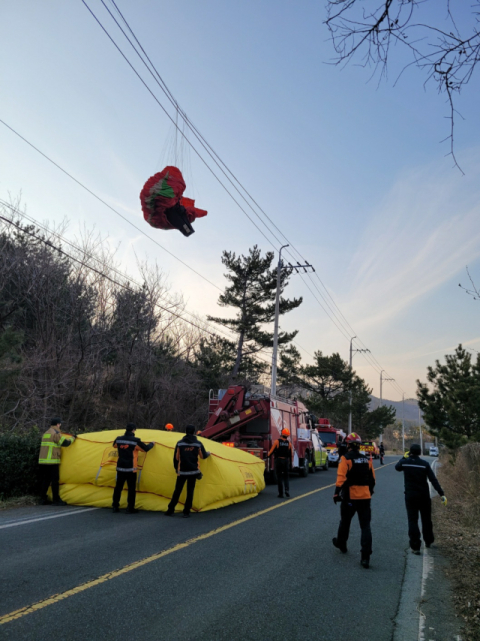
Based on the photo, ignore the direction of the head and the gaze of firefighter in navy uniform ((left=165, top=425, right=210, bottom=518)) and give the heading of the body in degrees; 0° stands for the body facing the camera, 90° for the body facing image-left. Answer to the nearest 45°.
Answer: approximately 180°

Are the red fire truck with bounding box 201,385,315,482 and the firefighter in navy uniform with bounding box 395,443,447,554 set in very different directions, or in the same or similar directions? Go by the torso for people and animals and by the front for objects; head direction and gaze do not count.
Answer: same or similar directions

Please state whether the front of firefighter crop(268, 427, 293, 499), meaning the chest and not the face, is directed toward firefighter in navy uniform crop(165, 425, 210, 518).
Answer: no

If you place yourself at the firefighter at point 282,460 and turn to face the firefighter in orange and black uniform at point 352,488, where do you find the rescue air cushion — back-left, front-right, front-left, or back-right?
front-right

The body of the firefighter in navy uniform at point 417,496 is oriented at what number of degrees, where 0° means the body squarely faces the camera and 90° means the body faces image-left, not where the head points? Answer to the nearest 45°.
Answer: approximately 180°

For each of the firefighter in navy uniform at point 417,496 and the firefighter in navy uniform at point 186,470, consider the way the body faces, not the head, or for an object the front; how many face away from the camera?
2

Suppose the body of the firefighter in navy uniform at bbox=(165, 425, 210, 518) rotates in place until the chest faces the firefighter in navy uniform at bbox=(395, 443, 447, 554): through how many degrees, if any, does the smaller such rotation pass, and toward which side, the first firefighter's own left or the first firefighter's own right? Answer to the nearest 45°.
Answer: approximately 135° to the first firefighter's own right

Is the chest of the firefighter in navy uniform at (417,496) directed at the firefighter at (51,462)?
no

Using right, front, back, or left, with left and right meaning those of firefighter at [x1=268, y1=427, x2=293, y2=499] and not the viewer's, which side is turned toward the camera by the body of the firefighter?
back

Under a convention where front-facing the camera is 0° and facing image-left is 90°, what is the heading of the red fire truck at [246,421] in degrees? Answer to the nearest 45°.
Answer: approximately 225°

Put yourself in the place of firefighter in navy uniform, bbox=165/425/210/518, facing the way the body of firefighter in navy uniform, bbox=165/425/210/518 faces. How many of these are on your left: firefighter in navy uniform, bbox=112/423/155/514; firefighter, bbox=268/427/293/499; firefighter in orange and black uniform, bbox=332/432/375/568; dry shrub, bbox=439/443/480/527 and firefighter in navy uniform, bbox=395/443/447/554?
1

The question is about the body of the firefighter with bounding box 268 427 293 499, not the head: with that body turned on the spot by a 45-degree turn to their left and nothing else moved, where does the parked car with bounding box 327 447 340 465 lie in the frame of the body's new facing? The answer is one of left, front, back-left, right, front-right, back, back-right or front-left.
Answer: front-right

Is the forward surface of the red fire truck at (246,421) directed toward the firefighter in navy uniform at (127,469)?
no

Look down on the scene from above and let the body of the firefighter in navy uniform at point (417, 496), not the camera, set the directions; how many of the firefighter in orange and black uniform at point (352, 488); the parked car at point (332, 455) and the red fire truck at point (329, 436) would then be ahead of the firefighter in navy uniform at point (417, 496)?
2
